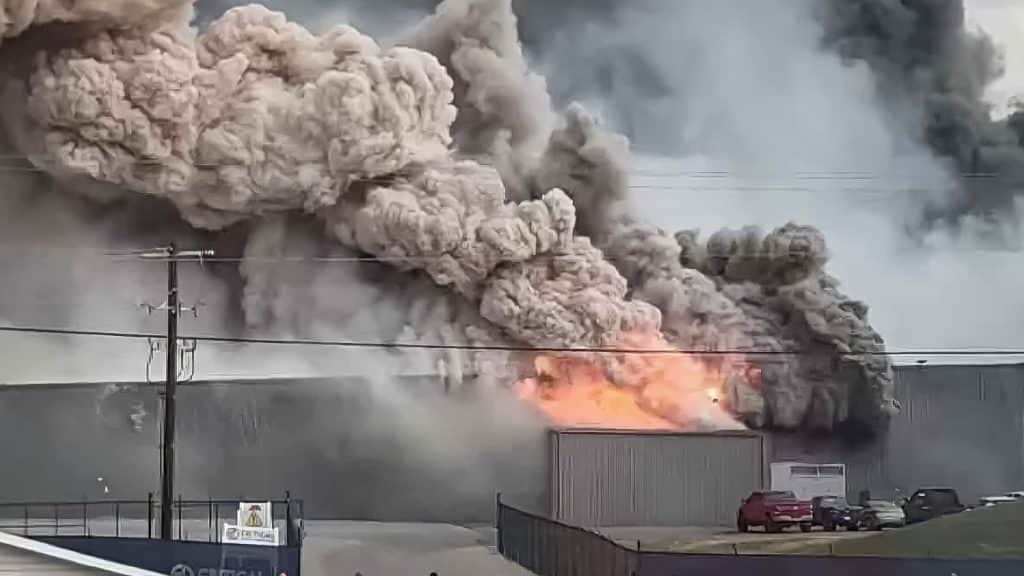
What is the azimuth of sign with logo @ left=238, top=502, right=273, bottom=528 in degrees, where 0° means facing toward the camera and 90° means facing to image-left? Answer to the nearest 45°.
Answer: approximately 0°

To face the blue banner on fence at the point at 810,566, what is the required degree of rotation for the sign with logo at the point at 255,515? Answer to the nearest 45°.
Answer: approximately 90° to its left

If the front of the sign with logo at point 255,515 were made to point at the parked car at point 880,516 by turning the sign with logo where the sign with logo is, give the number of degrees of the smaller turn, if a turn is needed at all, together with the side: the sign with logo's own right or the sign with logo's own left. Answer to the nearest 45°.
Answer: approximately 90° to the sign with logo's own left

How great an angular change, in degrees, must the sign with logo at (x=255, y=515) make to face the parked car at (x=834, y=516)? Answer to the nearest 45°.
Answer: approximately 90° to its left

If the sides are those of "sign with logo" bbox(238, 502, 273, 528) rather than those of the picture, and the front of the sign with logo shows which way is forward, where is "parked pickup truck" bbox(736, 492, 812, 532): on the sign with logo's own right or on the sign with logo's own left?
on the sign with logo's own left
